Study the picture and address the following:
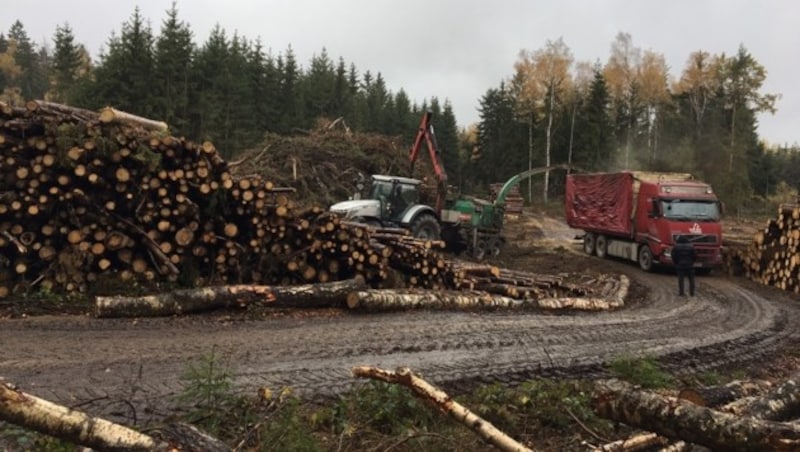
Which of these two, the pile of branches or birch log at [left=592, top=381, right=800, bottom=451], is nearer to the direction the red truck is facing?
the birch log

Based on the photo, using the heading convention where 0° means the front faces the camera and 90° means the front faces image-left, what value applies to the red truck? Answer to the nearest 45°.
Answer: approximately 315°

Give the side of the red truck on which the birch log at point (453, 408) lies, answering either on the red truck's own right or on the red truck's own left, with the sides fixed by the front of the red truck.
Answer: on the red truck's own right

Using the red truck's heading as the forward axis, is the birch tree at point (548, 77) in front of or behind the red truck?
behind

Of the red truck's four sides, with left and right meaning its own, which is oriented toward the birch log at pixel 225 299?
right

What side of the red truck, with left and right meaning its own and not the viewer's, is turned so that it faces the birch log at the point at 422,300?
right

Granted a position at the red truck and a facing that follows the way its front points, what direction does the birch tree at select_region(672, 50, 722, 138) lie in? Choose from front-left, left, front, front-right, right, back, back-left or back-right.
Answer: back-left

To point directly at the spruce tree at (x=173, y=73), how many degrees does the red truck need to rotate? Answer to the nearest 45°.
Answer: approximately 135° to its right

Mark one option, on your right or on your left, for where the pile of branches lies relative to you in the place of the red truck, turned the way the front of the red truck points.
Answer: on your right

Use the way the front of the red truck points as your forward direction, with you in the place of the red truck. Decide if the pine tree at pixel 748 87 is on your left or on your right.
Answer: on your left

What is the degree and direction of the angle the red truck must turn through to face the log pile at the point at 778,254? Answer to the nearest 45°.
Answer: approximately 45° to its left

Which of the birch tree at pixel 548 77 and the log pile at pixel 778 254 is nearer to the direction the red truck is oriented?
the log pile

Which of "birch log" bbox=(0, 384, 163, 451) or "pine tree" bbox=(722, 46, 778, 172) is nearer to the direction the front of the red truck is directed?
the birch log
